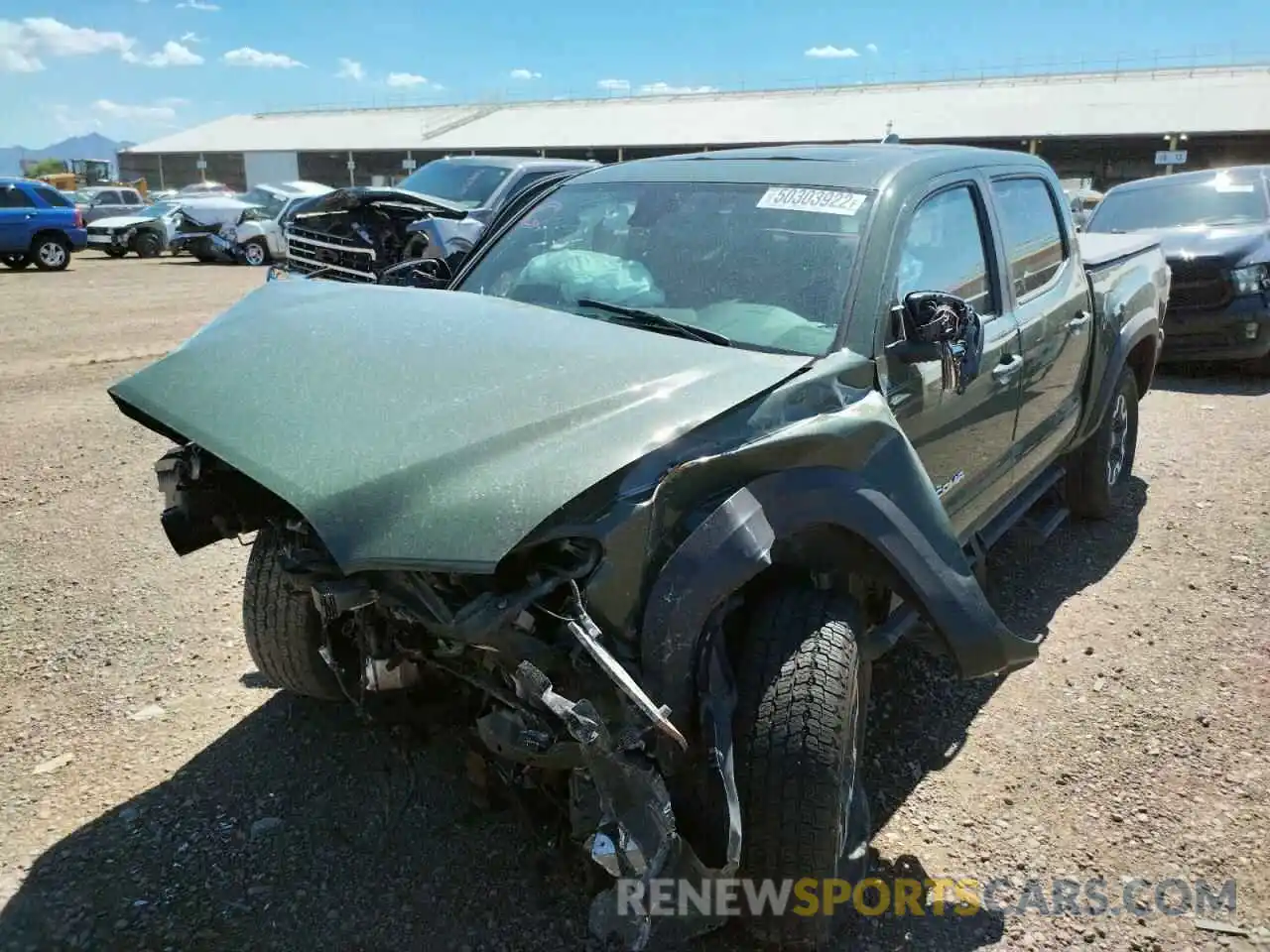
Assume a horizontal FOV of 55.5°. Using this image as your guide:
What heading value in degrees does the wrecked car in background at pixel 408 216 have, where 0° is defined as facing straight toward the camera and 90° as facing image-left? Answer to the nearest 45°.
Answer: approximately 45°

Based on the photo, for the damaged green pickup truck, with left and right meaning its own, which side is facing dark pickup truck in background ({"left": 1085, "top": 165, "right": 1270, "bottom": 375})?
back

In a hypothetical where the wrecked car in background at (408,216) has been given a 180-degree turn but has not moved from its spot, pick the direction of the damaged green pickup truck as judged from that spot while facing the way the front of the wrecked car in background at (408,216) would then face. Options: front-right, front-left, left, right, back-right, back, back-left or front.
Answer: back-right

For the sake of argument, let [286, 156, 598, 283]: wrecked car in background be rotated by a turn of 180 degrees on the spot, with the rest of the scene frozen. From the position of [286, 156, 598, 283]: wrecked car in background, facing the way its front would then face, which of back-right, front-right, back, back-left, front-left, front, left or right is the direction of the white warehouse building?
front

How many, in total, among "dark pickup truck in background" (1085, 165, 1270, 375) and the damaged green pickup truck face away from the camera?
0

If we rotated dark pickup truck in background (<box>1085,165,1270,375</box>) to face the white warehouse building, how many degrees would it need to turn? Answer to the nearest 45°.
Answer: approximately 135° to its right

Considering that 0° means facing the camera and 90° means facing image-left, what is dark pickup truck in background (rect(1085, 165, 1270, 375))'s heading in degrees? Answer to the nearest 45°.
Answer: approximately 45°

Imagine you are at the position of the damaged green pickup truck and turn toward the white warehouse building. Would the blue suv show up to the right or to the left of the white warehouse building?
left

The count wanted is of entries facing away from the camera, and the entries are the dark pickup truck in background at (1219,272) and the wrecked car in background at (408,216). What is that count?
0

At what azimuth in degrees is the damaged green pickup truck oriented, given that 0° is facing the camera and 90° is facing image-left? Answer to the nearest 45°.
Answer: approximately 45°

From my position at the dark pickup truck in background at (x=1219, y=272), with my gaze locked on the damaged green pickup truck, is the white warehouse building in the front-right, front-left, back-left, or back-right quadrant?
back-right

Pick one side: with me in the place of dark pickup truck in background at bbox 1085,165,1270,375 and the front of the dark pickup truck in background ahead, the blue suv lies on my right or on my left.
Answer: on my right

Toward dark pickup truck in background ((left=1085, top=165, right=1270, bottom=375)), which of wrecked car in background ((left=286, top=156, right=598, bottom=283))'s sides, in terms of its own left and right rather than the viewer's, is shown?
left
